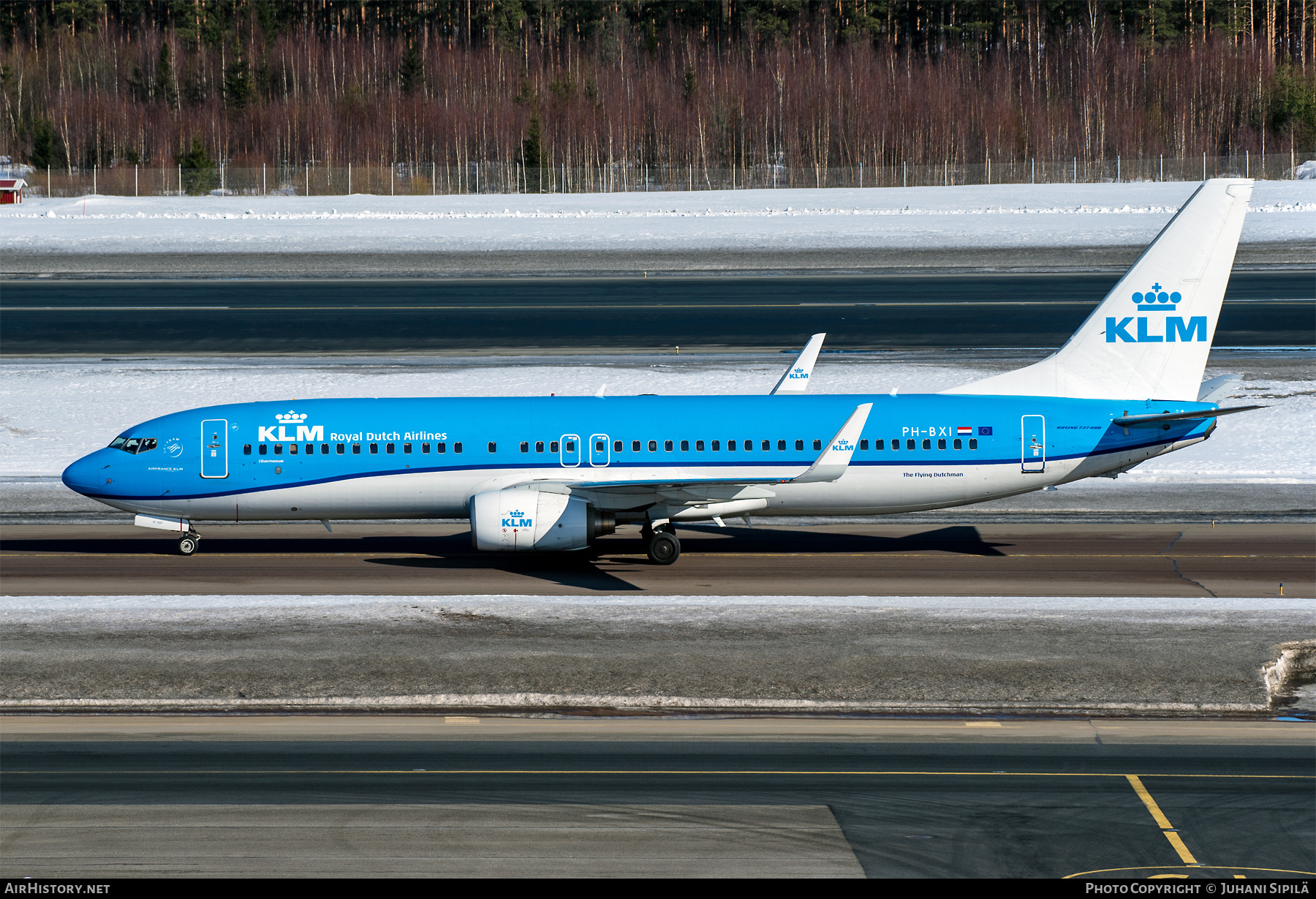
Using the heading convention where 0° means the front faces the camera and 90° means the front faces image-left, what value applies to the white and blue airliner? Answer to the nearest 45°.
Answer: approximately 90°
